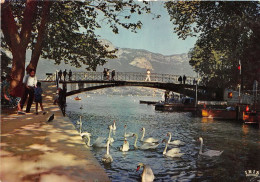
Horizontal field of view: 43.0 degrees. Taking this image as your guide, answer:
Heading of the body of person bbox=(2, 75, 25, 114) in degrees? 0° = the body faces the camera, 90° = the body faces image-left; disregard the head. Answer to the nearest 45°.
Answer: approximately 270°
